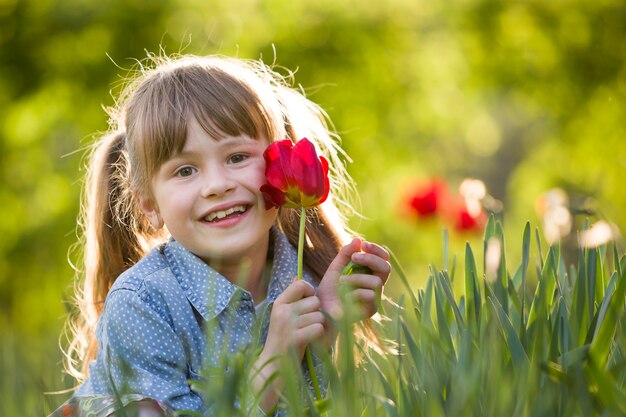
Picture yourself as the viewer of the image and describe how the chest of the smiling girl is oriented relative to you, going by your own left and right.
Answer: facing the viewer and to the right of the viewer

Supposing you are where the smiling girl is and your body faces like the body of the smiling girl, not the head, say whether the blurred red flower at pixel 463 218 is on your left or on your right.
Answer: on your left

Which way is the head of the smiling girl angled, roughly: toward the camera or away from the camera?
toward the camera

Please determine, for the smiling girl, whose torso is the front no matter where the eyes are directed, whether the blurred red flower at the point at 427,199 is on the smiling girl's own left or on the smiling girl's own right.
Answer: on the smiling girl's own left
